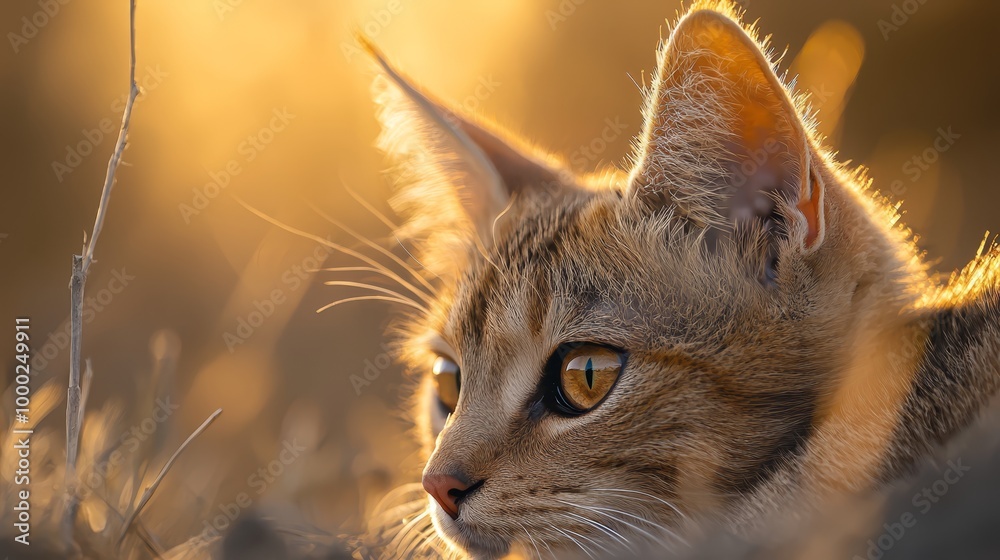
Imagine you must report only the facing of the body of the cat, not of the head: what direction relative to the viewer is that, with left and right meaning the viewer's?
facing the viewer and to the left of the viewer
